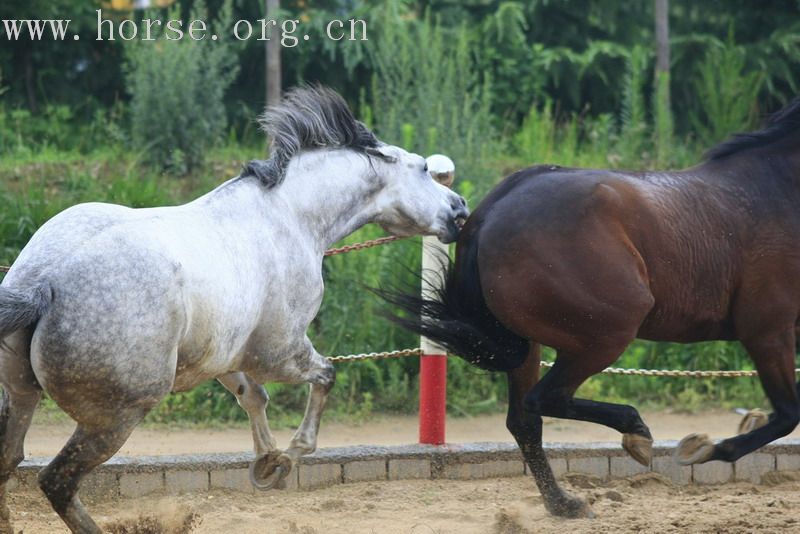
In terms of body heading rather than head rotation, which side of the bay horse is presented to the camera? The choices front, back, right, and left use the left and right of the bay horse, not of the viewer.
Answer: right

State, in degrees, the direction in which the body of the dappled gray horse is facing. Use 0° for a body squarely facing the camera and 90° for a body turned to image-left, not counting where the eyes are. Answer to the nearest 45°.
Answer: approximately 225°

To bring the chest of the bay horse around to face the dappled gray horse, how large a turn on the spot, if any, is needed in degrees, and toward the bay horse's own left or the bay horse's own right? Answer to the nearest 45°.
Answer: approximately 135° to the bay horse's own right

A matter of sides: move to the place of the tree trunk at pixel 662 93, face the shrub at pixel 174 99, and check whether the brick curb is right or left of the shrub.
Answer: left

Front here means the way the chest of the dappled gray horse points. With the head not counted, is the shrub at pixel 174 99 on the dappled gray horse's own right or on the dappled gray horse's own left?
on the dappled gray horse's own left

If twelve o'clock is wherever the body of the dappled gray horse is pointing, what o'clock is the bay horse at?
The bay horse is roughly at 1 o'clock from the dappled gray horse.
